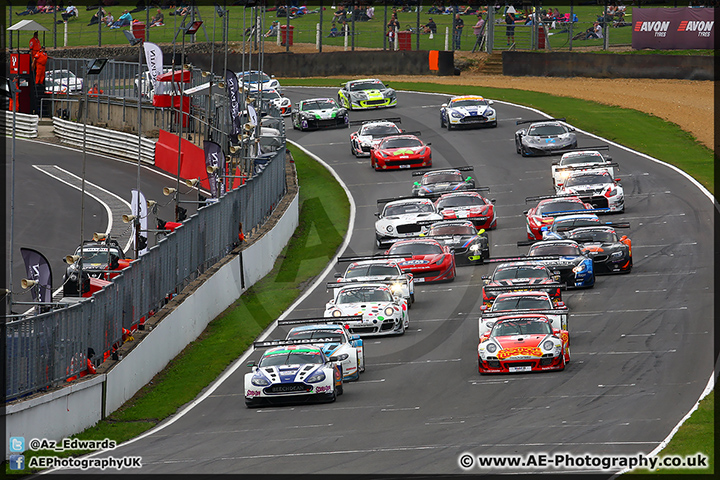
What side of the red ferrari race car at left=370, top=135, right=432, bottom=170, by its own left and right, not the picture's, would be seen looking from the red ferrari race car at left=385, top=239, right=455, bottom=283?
front

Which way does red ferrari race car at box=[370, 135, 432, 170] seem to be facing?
toward the camera

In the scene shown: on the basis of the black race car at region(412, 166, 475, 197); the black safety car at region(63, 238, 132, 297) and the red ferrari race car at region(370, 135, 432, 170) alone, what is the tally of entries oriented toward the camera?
3

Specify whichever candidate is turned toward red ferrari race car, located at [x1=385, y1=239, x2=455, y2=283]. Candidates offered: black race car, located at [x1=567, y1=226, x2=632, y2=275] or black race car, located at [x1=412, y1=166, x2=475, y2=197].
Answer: black race car, located at [x1=412, y1=166, x2=475, y2=197]

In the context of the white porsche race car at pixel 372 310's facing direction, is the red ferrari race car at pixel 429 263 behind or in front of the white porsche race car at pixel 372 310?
behind

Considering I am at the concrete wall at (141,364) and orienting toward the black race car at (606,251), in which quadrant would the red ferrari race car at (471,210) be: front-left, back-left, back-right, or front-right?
front-left

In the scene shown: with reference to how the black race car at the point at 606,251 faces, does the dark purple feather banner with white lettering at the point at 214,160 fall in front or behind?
behind

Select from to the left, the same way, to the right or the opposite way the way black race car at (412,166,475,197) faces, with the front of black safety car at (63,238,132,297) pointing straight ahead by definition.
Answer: the same way

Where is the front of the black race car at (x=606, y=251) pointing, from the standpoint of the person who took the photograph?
facing the viewer and to the right of the viewer

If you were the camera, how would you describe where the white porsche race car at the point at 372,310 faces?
facing the viewer

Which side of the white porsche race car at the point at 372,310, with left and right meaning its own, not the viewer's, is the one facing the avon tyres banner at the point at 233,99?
back

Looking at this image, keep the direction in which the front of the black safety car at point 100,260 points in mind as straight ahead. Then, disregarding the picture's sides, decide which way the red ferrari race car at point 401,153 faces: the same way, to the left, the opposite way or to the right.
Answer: the same way

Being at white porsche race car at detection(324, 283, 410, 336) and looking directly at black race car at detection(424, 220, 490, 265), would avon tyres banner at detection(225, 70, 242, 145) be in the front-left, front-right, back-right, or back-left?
front-left

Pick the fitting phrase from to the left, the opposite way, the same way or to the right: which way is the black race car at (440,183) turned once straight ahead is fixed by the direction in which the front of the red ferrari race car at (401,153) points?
the same way

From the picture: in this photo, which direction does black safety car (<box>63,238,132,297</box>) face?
toward the camera
